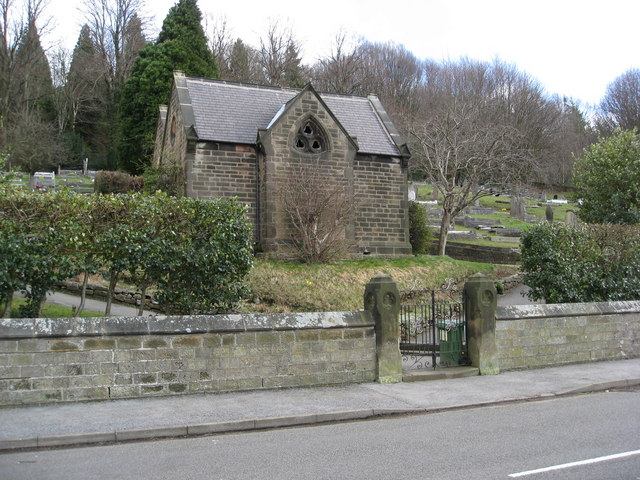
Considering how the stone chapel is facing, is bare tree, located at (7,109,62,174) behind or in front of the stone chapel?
behind

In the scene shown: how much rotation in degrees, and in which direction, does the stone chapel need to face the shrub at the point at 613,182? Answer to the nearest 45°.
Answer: approximately 90° to its left

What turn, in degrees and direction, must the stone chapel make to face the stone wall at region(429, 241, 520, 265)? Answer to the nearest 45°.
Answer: approximately 135° to its left

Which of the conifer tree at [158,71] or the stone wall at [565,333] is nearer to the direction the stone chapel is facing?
the stone wall

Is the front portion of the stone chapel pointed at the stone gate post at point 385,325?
yes

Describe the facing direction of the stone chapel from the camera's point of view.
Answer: facing the viewer
